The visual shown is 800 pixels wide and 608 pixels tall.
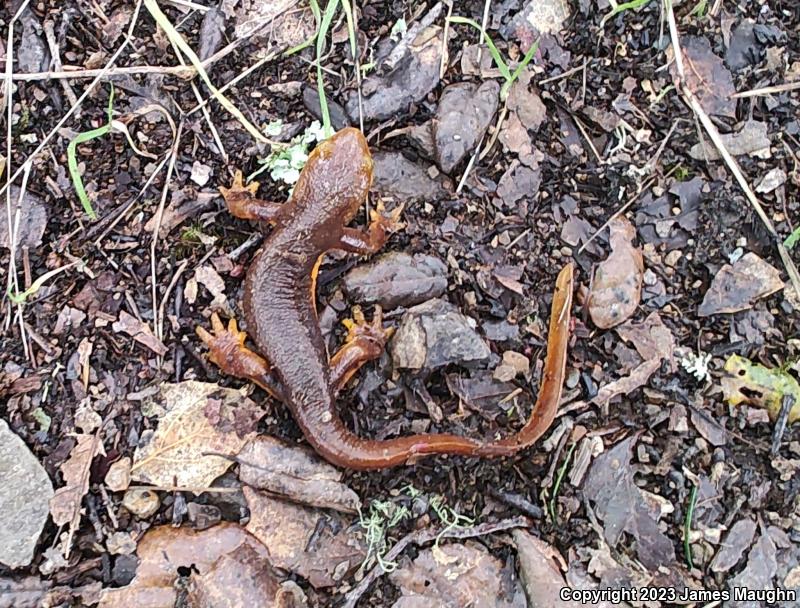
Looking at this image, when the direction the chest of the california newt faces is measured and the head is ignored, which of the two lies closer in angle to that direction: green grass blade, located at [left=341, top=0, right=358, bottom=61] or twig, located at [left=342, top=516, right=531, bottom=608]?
the green grass blade

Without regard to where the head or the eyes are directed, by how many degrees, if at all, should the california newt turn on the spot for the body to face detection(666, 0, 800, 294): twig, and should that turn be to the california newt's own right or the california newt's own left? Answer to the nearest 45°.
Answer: approximately 90° to the california newt's own right

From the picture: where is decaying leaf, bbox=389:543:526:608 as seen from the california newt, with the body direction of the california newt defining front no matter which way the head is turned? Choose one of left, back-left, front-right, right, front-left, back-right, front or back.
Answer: back

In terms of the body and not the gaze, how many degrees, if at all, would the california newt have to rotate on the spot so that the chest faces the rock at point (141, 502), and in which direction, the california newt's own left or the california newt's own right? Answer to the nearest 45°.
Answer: approximately 135° to the california newt's own left

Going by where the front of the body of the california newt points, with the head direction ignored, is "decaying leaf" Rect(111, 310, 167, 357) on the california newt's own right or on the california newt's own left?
on the california newt's own left

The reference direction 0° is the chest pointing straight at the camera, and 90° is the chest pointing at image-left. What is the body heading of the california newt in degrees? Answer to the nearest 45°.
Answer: approximately 180°
